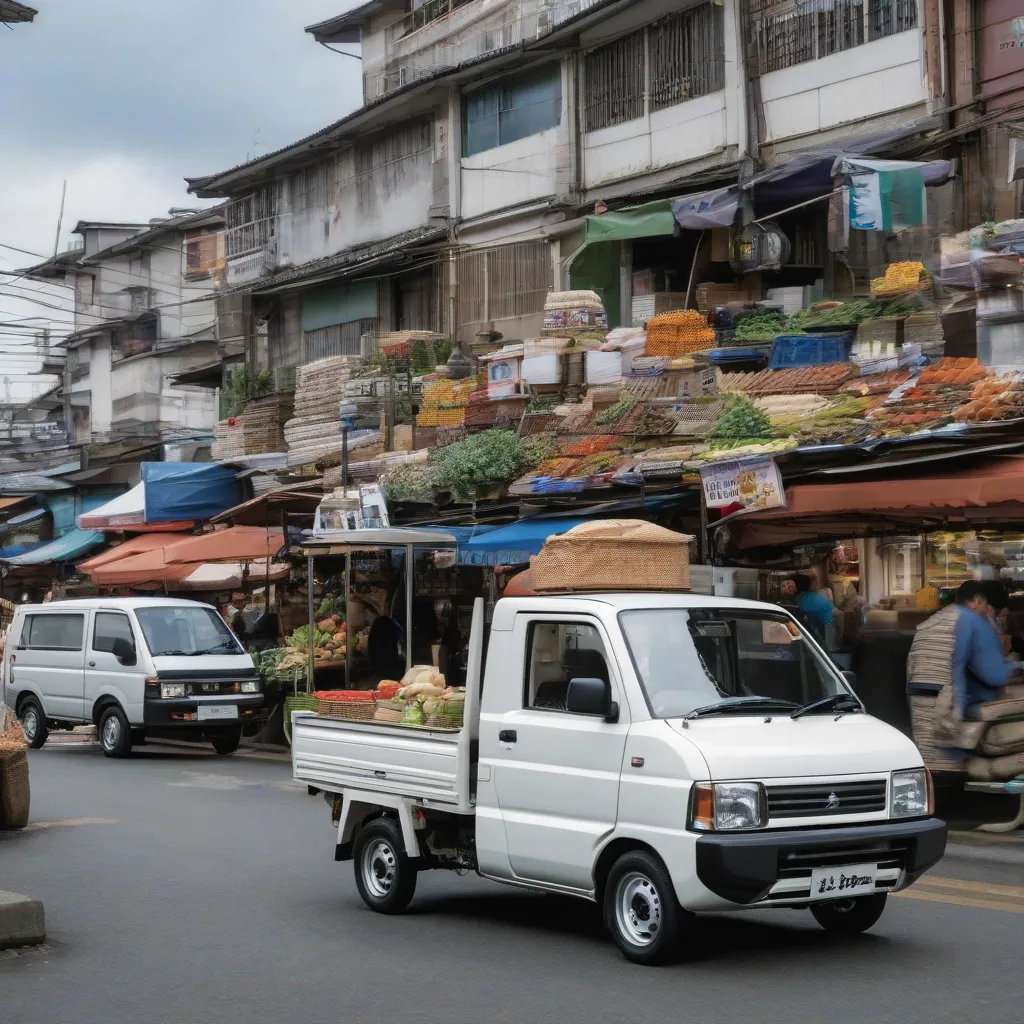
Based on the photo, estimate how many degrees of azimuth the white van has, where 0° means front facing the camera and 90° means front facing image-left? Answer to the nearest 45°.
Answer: approximately 315°

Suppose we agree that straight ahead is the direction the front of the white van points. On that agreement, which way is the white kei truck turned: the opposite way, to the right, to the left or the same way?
the same way

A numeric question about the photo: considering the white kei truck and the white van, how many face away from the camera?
0

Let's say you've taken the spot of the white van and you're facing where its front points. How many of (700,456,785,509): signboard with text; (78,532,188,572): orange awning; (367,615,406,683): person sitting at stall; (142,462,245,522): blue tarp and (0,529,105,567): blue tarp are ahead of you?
2

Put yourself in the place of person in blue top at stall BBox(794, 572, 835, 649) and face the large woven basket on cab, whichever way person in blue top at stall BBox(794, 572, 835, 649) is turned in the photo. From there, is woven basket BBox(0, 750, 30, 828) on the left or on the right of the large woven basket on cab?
right

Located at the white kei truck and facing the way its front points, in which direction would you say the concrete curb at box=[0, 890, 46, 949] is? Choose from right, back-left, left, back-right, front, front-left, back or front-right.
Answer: back-right

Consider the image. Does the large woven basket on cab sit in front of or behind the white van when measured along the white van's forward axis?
in front

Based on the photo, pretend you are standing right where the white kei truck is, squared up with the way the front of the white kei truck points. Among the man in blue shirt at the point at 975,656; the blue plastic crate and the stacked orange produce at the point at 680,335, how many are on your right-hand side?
0

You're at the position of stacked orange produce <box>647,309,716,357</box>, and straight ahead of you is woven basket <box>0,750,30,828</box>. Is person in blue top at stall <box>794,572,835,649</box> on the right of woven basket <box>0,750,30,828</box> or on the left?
left

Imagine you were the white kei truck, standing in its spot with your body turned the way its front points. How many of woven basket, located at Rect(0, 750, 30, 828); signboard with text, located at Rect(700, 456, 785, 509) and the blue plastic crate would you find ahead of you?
0

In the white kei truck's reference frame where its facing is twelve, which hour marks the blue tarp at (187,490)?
The blue tarp is roughly at 7 o'clock from the white kei truck.

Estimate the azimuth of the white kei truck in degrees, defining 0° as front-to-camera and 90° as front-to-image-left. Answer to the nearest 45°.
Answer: approximately 315°

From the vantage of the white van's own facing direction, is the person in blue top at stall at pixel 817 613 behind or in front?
in front

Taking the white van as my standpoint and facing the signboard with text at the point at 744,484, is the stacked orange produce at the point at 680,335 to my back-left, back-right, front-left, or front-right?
front-left

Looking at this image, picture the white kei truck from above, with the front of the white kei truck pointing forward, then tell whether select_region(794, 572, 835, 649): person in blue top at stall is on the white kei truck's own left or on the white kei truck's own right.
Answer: on the white kei truck's own left

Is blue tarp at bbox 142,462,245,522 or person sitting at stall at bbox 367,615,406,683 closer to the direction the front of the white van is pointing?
the person sitting at stall

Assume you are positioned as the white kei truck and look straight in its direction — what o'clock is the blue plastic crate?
The blue plastic crate is roughly at 8 o'clock from the white kei truck.
